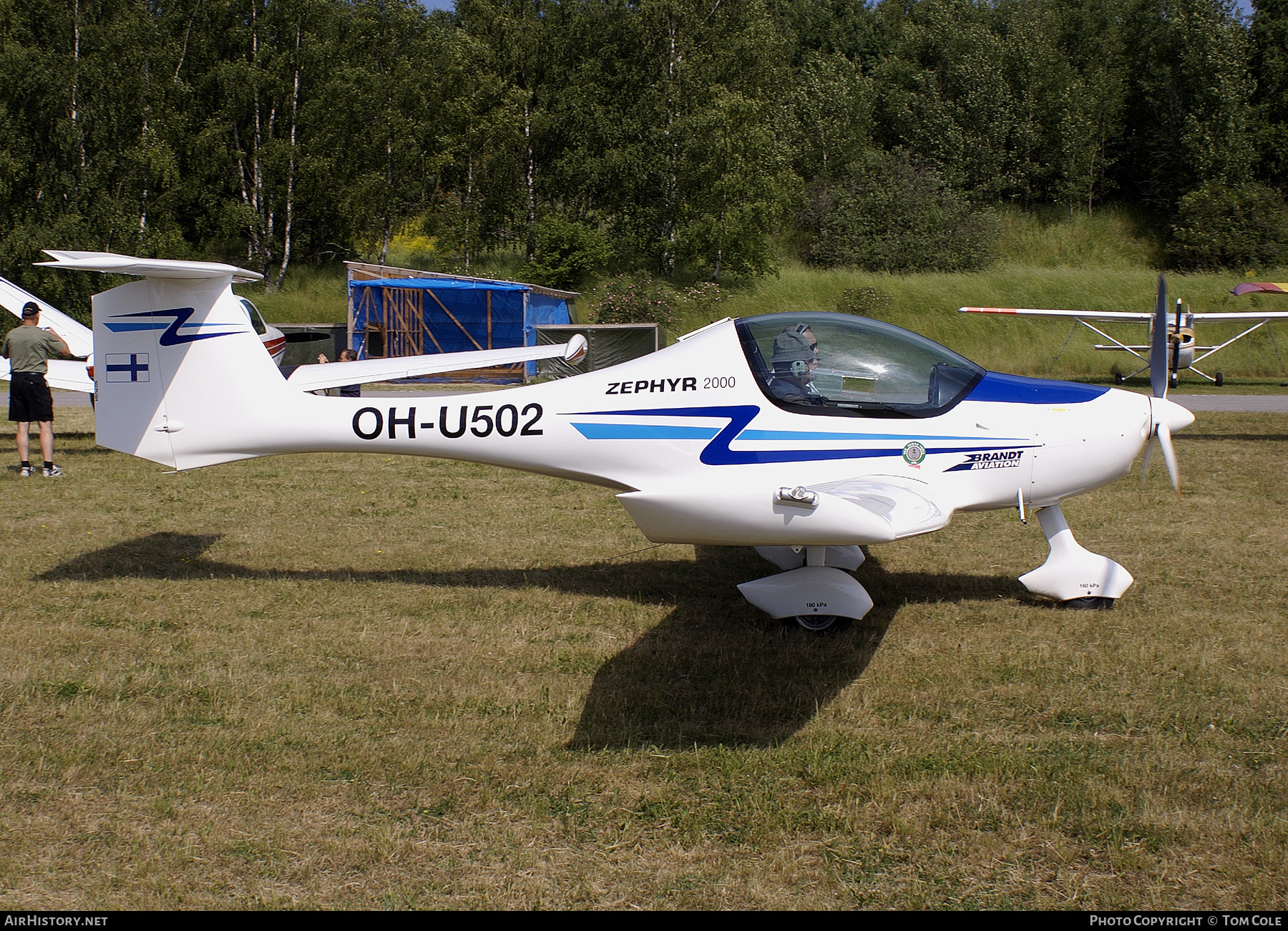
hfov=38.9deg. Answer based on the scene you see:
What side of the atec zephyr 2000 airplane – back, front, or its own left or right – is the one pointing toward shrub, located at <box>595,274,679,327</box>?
left

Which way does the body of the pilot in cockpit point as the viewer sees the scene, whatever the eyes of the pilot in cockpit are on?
to the viewer's right

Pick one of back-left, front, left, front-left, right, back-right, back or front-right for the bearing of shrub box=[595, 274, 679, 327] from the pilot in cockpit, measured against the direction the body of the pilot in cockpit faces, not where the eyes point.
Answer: left

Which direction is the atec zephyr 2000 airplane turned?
to the viewer's right

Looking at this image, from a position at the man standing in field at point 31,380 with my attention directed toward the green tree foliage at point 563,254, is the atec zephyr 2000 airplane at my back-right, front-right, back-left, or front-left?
back-right

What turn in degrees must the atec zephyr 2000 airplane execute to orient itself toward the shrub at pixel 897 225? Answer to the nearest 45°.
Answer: approximately 90° to its left

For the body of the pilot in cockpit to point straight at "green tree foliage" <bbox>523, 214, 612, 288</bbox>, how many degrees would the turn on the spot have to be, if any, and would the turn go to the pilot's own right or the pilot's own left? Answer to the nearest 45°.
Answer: approximately 90° to the pilot's own left

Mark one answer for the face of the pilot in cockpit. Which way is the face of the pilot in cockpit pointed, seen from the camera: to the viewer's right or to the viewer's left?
to the viewer's right

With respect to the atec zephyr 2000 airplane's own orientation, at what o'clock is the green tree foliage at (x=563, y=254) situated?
The green tree foliage is roughly at 9 o'clock from the atec zephyr 2000 airplane.
